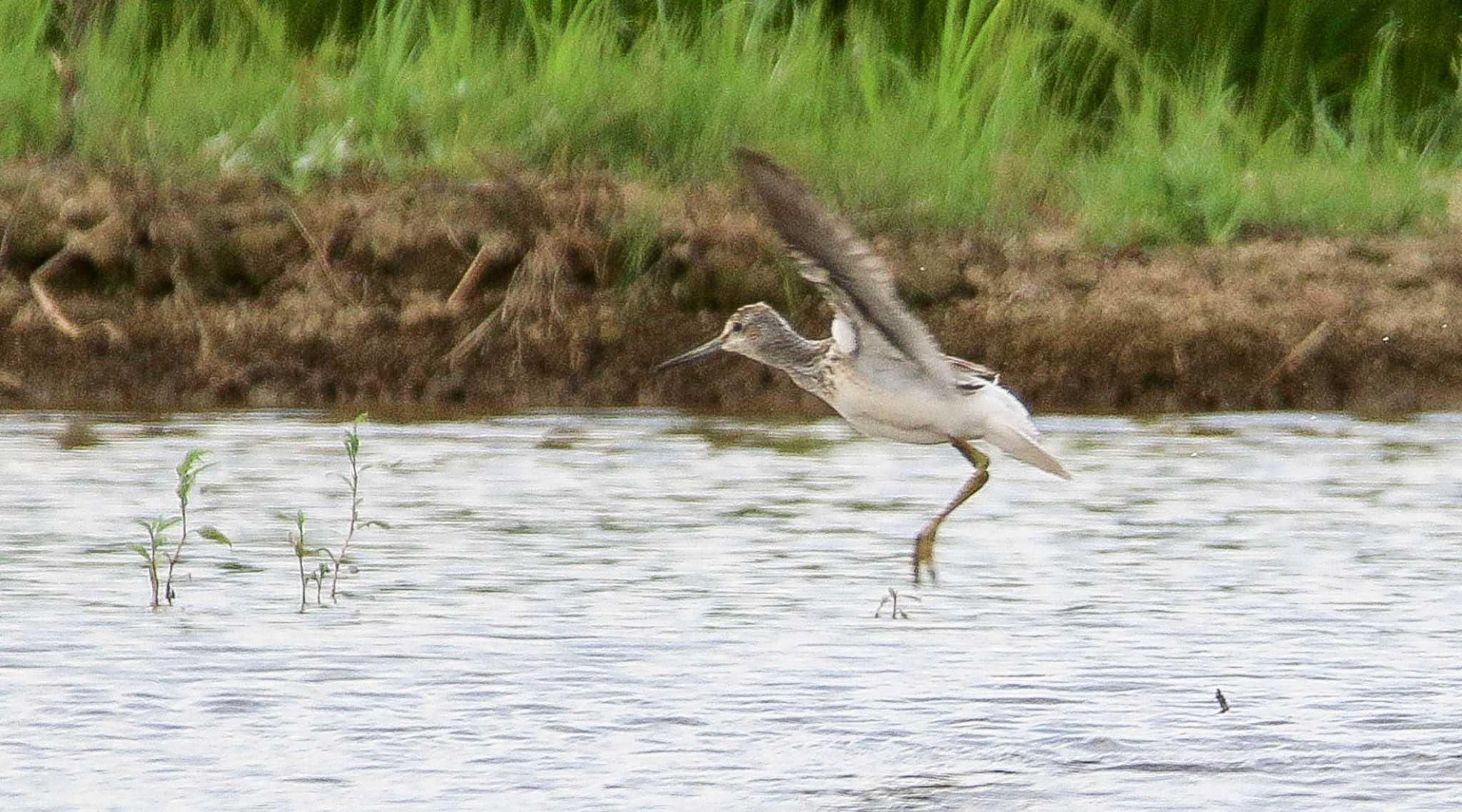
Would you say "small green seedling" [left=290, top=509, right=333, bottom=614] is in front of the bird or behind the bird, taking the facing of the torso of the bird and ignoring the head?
in front

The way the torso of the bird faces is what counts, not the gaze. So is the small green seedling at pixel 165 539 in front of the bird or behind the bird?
in front

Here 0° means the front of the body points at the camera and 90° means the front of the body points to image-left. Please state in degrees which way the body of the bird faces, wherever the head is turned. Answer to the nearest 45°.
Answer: approximately 90°
